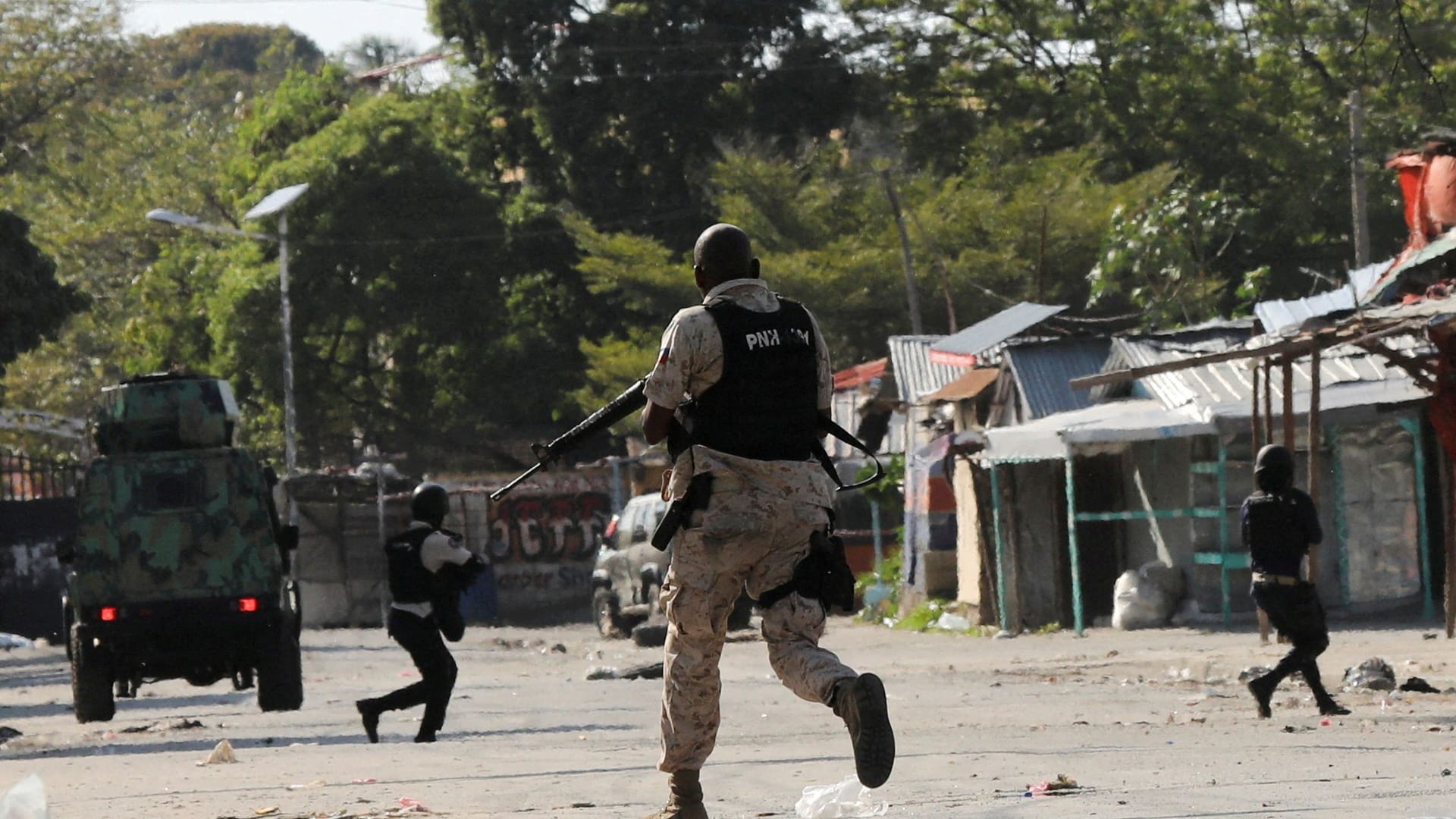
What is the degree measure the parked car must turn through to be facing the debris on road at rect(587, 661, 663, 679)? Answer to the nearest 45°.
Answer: approximately 45° to its left

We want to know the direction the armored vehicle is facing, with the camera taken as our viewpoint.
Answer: facing away from the viewer

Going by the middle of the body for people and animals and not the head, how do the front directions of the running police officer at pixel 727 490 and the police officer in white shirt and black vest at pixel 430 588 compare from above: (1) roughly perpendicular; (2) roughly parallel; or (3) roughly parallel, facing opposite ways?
roughly perpendicular

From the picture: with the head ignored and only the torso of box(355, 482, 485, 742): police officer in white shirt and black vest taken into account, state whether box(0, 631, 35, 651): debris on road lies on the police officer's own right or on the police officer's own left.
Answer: on the police officer's own left

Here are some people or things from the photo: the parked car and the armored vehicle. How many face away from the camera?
1

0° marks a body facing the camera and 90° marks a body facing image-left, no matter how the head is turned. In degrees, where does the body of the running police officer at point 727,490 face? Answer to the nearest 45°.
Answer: approximately 135°

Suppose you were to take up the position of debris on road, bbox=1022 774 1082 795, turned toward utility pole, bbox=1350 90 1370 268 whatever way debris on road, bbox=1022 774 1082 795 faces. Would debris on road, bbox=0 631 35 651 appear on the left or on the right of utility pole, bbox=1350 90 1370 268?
left

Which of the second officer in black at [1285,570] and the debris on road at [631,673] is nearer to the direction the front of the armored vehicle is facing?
the debris on road

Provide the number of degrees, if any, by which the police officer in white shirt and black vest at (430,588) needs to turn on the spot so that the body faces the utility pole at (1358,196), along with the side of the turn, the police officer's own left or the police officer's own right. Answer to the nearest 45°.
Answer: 0° — they already face it

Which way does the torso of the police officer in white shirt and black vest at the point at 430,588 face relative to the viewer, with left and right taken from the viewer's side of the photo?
facing away from the viewer and to the right of the viewer

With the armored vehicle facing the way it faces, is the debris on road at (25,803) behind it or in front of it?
behind

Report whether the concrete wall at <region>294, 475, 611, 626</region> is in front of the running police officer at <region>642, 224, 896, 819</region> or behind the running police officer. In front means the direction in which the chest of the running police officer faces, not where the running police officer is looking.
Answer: in front

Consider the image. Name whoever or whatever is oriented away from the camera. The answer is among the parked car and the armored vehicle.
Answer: the armored vehicle

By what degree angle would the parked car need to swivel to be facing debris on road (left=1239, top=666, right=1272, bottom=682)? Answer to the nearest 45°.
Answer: approximately 45° to its left

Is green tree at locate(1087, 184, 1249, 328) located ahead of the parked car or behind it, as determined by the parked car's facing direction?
behind

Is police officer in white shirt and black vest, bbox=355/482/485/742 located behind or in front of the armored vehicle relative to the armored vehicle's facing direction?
behind
